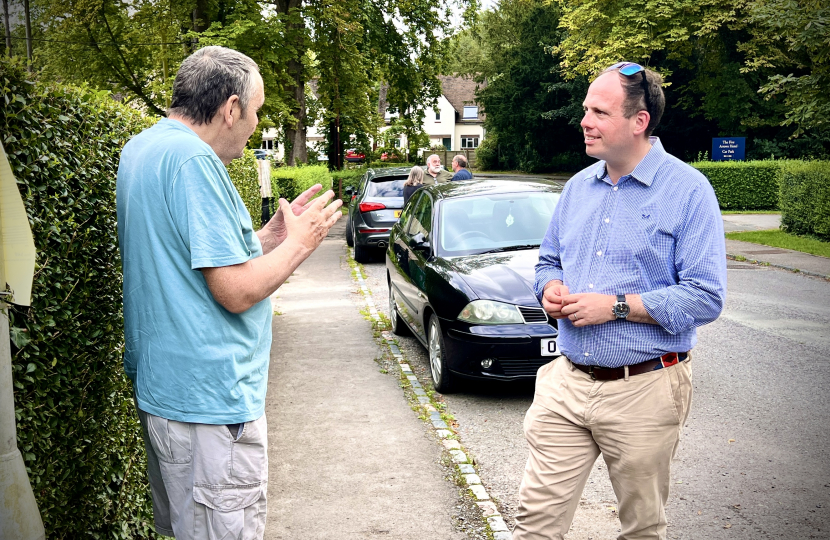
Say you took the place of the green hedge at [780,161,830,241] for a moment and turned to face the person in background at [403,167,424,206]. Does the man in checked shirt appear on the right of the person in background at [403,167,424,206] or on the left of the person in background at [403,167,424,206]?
left

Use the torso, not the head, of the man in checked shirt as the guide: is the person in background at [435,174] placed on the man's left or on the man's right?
on the man's right

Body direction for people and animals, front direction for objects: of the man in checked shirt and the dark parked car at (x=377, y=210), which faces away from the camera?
the dark parked car

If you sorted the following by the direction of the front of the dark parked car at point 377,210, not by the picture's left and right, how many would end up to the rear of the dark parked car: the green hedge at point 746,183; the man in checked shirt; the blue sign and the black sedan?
2

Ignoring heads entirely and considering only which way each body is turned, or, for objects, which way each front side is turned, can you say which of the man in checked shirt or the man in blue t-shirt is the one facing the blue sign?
the man in blue t-shirt

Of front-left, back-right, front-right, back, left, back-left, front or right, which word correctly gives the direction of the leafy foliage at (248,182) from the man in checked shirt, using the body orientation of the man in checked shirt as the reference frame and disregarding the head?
right

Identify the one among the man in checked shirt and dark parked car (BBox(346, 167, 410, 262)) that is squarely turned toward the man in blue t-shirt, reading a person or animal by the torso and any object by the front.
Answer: the man in checked shirt

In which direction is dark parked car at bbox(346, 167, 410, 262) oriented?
away from the camera

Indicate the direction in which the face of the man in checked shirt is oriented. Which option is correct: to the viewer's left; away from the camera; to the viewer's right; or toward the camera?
to the viewer's left

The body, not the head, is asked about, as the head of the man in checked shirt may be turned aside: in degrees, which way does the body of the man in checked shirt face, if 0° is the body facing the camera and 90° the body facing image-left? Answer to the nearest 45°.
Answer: approximately 45°

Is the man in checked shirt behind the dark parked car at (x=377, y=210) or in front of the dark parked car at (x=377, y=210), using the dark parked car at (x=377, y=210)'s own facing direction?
behind

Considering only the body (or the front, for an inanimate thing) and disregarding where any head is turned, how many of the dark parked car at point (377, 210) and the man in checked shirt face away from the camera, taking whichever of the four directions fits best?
1

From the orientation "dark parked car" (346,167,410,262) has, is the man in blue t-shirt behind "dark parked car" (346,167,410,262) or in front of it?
behind

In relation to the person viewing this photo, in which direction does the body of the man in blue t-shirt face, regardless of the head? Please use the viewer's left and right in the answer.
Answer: facing away from the viewer and to the right of the viewer

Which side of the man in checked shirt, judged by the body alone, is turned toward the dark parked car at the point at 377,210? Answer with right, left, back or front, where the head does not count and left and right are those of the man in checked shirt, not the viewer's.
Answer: right

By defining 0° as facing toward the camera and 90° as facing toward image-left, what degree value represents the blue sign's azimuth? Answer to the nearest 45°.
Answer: approximately 0°
